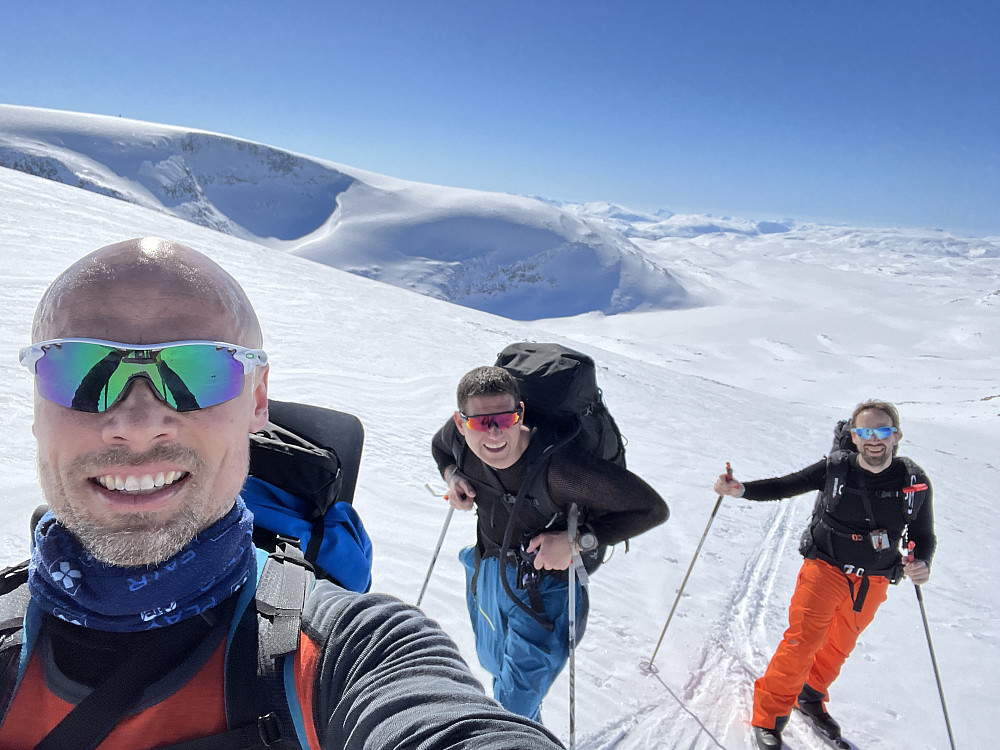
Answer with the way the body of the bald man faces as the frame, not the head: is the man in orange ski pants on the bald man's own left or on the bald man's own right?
on the bald man's own left

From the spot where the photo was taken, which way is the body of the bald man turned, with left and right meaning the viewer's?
facing the viewer

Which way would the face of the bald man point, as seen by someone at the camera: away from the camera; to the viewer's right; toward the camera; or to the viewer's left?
toward the camera

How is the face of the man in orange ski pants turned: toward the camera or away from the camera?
toward the camera
